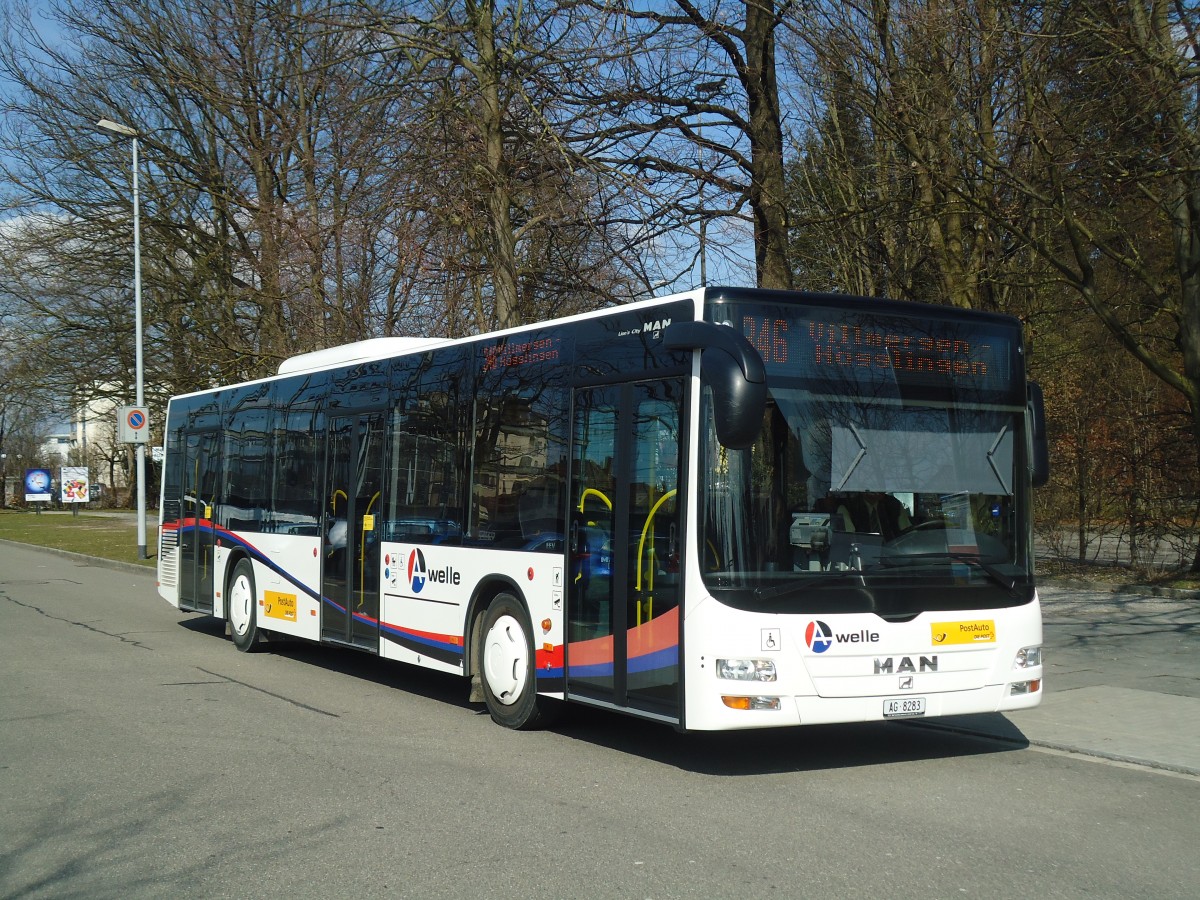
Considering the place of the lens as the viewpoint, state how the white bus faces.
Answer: facing the viewer and to the right of the viewer

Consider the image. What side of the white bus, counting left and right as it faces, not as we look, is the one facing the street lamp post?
back

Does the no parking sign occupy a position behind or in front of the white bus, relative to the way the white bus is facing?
behind
